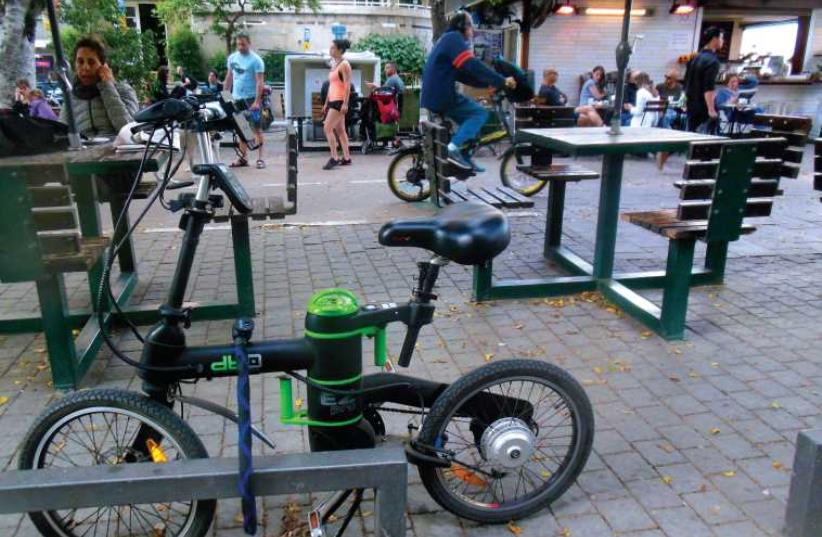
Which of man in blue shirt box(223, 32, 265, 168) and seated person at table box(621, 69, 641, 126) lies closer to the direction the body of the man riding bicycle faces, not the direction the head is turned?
the seated person at table

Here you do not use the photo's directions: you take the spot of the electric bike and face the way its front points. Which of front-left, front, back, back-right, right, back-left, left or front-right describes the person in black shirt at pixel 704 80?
back-right

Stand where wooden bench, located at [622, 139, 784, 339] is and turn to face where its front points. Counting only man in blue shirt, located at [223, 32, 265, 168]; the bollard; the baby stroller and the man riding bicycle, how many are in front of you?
3

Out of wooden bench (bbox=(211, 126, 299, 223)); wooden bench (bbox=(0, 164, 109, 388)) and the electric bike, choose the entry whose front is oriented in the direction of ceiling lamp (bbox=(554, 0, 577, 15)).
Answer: wooden bench (bbox=(0, 164, 109, 388))

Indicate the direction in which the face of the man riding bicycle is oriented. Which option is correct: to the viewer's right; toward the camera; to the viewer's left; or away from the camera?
to the viewer's right

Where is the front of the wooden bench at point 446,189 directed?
to the viewer's right

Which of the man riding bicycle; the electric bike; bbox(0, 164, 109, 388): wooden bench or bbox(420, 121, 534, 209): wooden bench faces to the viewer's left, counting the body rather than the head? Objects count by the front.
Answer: the electric bike

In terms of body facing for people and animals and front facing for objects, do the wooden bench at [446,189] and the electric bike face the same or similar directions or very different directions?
very different directions

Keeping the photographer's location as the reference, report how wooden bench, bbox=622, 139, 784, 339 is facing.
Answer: facing away from the viewer and to the left of the viewer

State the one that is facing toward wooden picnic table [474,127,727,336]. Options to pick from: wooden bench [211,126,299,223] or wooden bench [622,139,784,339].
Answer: wooden bench [622,139,784,339]

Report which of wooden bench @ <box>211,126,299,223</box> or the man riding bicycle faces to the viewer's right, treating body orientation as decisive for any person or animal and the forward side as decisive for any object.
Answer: the man riding bicycle

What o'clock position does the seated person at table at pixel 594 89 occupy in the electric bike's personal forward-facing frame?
The seated person at table is roughly at 4 o'clock from the electric bike.

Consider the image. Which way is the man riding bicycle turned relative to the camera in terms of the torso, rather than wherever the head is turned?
to the viewer's right

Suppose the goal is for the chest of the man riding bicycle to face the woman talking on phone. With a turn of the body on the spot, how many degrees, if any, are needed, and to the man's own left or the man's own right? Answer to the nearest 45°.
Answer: approximately 135° to the man's own right

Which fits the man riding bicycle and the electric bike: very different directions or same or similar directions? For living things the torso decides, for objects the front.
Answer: very different directions

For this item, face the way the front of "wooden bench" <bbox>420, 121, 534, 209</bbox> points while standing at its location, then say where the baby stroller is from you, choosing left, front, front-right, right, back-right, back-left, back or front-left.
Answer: left

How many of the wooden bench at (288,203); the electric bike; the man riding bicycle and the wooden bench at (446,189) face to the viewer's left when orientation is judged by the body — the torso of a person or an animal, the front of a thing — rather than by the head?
2
